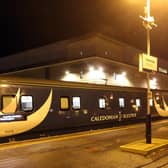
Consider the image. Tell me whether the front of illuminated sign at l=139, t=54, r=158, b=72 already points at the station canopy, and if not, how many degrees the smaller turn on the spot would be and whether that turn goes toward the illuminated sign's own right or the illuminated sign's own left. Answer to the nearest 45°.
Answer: approximately 135° to the illuminated sign's own left

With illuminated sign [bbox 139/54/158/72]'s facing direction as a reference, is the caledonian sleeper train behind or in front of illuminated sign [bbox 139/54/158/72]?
behind

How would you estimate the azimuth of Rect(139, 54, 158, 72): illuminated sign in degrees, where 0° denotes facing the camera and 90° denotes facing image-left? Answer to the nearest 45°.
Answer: approximately 315°
